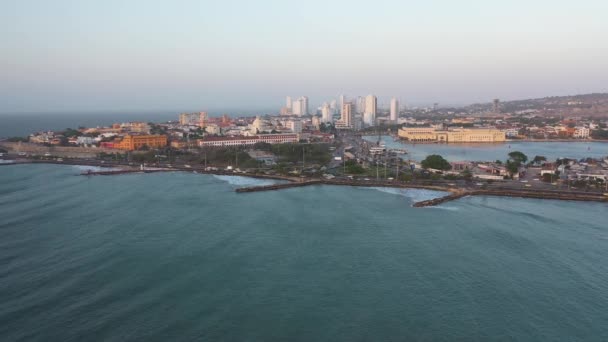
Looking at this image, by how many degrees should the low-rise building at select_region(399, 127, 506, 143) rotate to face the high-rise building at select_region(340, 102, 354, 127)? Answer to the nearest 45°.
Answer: approximately 135° to its right

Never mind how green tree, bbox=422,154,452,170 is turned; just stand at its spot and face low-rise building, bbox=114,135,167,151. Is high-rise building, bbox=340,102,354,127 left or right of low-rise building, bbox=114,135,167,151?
right

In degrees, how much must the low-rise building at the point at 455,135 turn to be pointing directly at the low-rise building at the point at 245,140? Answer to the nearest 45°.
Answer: approximately 45° to its right

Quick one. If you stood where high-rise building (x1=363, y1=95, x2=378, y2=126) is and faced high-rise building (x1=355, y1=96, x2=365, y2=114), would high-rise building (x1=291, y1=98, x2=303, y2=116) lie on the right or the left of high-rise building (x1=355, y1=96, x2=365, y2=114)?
left

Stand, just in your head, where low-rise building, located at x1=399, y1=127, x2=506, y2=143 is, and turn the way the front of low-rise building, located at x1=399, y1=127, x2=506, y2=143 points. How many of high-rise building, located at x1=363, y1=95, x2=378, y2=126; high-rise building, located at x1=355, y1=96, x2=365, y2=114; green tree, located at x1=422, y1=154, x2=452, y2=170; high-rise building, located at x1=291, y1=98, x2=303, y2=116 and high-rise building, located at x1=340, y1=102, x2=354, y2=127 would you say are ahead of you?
1

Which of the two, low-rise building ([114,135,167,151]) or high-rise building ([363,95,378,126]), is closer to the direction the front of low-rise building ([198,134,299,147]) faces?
the low-rise building

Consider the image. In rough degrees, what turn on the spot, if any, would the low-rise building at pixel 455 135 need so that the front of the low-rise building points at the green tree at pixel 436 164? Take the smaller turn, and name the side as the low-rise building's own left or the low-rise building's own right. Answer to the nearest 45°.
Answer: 0° — it already faces it

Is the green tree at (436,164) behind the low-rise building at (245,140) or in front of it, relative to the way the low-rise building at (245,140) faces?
in front

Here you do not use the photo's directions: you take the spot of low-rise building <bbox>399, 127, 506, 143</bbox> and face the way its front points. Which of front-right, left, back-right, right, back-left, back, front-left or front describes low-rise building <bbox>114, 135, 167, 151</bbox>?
front-right

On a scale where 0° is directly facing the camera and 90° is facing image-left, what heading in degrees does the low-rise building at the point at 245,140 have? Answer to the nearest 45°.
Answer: approximately 0°

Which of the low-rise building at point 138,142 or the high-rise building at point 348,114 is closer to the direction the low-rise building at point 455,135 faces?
the low-rise building

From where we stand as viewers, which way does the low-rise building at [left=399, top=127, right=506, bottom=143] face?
facing the viewer

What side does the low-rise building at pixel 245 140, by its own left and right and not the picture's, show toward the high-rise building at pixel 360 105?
back

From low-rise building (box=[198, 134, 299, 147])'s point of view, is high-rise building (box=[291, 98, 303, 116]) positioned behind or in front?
behind

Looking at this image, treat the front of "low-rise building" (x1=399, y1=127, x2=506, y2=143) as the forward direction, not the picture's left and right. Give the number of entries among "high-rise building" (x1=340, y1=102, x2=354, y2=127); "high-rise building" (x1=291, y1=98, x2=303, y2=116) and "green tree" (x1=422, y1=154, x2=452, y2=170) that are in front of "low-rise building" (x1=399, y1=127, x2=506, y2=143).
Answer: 1
